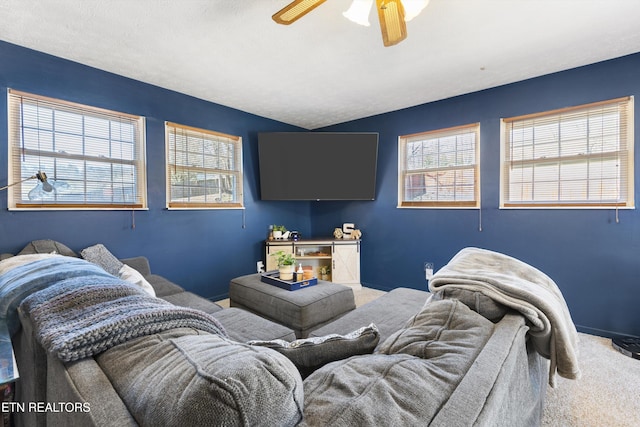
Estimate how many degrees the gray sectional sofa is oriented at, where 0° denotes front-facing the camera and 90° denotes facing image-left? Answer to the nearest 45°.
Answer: approximately 180°

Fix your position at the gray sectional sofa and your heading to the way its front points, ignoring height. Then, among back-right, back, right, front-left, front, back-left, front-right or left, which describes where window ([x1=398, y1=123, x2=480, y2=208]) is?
front-right

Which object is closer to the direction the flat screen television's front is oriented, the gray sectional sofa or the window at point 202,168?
the gray sectional sofa

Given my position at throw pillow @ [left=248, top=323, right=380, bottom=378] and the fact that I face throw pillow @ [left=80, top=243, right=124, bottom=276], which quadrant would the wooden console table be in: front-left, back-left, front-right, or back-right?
front-right

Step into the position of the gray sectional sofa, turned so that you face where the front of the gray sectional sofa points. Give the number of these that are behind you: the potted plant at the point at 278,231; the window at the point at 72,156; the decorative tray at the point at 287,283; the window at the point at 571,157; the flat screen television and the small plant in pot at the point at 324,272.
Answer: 0

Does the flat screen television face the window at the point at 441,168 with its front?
no

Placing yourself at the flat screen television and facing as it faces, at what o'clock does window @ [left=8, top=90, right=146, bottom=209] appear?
The window is roughly at 2 o'clock from the flat screen television.

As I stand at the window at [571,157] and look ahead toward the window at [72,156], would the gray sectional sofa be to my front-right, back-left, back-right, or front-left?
front-left

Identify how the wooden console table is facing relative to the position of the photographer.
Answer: facing the viewer

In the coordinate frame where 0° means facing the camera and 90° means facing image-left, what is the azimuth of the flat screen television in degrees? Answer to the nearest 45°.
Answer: approximately 0°

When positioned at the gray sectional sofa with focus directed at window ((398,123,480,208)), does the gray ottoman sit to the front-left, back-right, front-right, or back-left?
front-left

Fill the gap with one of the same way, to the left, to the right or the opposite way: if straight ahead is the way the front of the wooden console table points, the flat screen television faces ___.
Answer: the same way

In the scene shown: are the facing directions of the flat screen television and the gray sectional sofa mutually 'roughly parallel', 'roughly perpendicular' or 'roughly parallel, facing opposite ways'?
roughly parallel, facing opposite ways

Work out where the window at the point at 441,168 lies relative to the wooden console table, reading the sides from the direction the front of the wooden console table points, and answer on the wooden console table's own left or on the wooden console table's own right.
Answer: on the wooden console table's own left

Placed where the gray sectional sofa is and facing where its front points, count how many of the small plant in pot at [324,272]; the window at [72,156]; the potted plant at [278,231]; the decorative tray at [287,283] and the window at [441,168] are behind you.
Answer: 0

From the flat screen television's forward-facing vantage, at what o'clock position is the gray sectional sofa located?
The gray sectional sofa is roughly at 12 o'clock from the flat screen television.

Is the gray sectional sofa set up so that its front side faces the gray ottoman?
yes

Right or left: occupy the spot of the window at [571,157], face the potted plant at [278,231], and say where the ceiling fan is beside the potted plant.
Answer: left

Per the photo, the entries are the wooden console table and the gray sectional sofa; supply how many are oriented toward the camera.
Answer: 1

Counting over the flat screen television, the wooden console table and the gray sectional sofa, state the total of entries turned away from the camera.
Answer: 1

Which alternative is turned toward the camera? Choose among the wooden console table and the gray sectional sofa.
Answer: the wooden console table

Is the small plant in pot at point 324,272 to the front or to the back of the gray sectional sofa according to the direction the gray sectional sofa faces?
to the front
